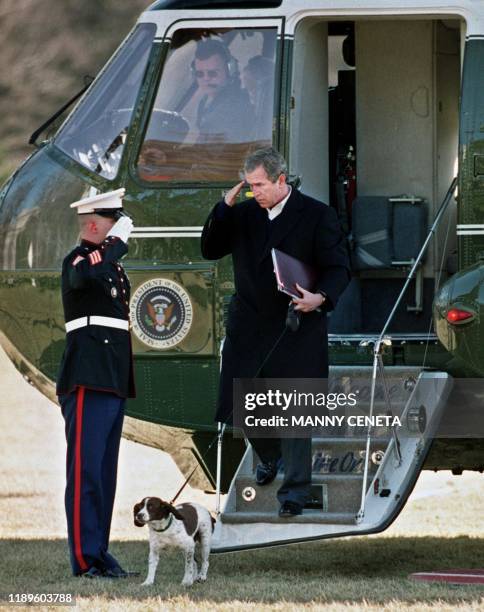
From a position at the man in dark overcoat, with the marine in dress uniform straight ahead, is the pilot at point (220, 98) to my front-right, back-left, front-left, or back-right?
front-right

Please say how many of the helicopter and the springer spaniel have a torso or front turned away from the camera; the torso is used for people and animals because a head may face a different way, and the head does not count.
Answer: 0

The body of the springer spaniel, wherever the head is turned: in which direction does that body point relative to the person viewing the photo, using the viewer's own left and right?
facing the viewer and to the left of the viewer

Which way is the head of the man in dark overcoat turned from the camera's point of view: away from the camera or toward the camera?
toward the camera

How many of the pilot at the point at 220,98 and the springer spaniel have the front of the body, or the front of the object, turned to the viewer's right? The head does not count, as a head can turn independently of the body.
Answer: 0

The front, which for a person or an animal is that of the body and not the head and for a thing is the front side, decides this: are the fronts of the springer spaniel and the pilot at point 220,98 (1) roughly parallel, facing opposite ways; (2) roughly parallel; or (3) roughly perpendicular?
roughly parallel

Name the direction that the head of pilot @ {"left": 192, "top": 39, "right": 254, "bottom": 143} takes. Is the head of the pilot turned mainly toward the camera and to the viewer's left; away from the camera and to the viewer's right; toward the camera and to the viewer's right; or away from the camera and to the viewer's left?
toward the camera and to the viewer's left

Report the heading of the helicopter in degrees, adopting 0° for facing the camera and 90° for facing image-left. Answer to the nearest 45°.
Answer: approximately 90°
